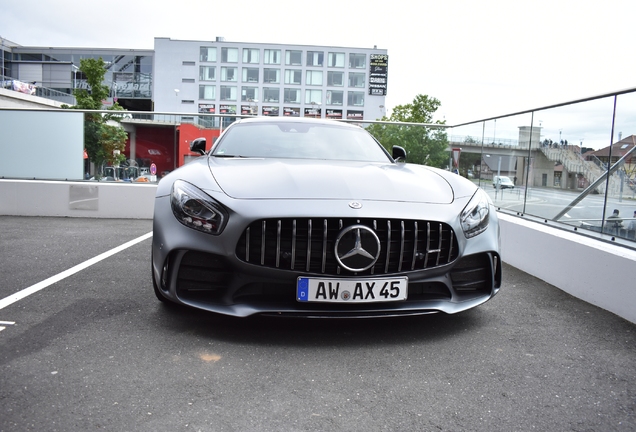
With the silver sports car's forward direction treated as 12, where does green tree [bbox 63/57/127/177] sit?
The green tree is roughly at 5 o'clock from the silver sports car.

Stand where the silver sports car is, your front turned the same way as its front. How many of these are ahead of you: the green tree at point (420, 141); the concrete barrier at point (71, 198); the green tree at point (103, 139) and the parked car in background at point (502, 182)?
0

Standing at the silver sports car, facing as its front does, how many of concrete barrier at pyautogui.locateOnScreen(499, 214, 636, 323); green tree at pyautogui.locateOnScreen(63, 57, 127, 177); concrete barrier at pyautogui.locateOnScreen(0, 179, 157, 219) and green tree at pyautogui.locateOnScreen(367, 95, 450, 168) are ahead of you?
0

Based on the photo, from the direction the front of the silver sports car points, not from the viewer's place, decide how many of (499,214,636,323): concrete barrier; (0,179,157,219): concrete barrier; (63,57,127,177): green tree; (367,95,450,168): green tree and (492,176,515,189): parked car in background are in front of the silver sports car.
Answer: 0

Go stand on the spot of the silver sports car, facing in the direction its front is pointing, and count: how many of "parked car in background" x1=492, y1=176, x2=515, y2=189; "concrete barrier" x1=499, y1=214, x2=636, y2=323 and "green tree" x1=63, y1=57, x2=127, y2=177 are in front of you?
0

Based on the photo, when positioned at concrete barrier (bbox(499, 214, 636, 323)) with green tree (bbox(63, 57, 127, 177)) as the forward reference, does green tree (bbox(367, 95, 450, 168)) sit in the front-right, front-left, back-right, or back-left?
front-right

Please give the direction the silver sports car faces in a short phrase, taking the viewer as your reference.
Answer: facing the viewer

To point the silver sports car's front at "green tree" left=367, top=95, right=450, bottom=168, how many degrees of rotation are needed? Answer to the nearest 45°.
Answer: approximately 180°

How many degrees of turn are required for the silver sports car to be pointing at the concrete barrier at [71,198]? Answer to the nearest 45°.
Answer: approximately 135° to its right

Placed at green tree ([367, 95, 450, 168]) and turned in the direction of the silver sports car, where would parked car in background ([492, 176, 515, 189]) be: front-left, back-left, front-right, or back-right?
back-left

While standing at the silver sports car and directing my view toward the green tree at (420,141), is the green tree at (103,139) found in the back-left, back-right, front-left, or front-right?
front-left

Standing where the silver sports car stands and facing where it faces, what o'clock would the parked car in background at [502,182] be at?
The parked car in background is roughly at 7 o'clock from the silver sports car.
